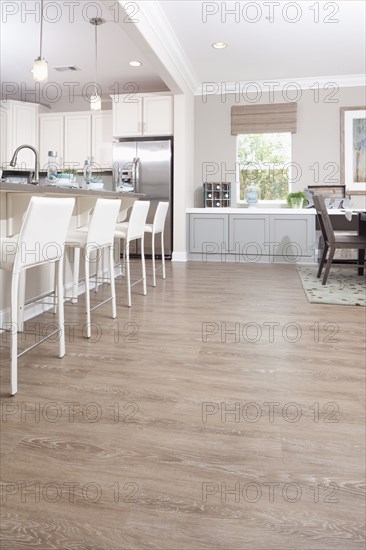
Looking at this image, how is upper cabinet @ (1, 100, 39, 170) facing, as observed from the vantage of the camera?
facing the viewer and to the right of the viewer

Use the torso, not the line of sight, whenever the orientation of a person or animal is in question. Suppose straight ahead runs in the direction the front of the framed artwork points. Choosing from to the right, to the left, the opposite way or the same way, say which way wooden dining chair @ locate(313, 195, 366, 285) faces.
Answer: to the left

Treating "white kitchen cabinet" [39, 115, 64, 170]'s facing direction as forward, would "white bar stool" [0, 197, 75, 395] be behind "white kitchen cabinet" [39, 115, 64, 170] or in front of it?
in front

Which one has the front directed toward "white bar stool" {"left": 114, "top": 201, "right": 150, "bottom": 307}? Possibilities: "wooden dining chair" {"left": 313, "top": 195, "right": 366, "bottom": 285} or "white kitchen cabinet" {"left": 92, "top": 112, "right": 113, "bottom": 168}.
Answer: the white kitchen cabinet

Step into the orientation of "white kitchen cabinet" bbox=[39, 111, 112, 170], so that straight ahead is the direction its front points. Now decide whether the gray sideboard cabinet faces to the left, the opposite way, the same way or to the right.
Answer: the same way

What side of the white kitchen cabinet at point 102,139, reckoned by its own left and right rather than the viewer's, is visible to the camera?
front

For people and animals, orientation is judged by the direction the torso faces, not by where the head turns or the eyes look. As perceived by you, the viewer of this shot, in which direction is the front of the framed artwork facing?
facing the viewer

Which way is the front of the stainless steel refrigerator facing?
toward the camera

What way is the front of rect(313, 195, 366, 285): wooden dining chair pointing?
to the viewer's right

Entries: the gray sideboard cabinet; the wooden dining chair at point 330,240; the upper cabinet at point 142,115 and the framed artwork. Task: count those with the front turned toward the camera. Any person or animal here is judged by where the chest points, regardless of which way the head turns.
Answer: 3

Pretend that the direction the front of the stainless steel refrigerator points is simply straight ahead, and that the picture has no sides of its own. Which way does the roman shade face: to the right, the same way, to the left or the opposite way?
the same way

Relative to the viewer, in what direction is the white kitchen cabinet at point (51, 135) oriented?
toward the camera

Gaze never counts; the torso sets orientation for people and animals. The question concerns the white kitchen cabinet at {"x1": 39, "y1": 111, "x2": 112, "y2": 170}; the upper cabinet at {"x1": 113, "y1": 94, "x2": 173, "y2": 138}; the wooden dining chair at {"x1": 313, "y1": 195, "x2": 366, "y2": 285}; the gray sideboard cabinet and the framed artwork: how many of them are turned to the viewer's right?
1

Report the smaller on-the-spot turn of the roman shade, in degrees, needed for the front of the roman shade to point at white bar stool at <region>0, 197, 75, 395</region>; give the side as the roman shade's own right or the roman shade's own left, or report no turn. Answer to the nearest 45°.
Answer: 0° — it already faces it

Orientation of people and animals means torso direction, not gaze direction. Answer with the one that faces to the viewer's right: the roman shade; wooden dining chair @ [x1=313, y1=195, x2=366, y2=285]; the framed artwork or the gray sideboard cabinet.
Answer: the wooden dining chair
